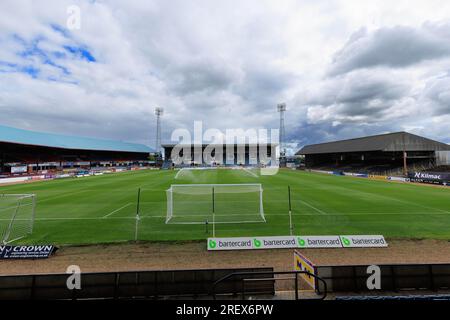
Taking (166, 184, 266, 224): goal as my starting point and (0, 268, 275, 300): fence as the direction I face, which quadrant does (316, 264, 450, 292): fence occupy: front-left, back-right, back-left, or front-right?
front-left

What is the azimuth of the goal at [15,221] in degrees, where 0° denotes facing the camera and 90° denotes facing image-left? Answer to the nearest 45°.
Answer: approximately 225°

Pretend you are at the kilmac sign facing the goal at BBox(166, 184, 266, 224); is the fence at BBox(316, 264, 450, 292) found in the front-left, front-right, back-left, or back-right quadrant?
front-left

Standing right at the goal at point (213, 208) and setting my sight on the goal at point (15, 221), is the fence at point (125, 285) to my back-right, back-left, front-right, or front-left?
front-left

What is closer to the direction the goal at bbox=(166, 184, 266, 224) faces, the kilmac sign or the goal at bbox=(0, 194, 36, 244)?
the kilmac sign

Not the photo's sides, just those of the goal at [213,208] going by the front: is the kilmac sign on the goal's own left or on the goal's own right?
on the goal's own right

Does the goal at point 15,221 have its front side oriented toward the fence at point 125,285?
no

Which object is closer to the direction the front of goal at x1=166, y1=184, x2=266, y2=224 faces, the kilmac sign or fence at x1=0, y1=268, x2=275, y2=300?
the kilmac sign

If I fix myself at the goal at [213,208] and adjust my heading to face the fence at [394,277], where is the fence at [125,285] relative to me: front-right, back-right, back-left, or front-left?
front-right

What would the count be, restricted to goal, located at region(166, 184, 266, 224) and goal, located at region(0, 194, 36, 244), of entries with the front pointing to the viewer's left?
0

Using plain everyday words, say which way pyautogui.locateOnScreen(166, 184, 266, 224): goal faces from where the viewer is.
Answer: facing away from the viewer

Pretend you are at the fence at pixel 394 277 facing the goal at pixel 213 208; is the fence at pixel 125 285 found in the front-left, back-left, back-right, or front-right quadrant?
front-left

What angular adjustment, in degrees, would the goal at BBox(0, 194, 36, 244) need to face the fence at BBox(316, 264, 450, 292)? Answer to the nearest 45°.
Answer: approximately 90° to its right

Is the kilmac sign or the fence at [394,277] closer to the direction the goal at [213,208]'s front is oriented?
the kilmac sign

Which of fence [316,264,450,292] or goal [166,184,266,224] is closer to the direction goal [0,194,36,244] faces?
the goal

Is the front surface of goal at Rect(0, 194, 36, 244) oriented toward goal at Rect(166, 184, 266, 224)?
no

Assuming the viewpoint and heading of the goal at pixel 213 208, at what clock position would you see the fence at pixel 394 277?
The fence is roughly at 5 o'clock from the goal.

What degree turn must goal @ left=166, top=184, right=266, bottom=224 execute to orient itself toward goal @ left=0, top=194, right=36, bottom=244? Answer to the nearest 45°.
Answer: approximately 90° to its left
